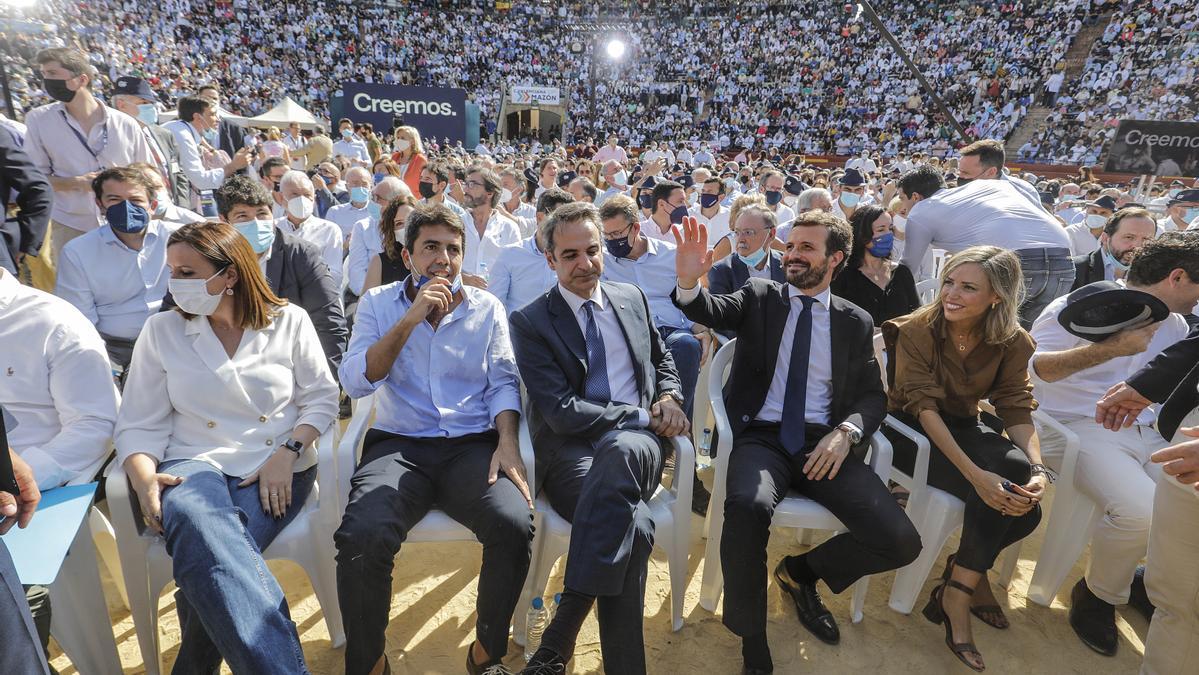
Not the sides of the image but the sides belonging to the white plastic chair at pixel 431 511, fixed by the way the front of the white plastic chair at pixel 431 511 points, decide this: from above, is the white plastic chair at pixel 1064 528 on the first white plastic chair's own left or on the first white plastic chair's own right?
on the first white plastic chair's own left

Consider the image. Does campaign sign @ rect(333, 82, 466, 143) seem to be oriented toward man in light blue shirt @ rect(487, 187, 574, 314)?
yes

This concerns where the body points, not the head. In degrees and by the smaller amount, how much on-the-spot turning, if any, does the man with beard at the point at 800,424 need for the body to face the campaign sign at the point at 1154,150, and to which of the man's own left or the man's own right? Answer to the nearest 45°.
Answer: approximately 135° to the man's own left

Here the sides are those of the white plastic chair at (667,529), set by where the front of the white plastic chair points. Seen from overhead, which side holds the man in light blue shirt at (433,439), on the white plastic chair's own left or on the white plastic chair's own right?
on the white plastic chair's own right

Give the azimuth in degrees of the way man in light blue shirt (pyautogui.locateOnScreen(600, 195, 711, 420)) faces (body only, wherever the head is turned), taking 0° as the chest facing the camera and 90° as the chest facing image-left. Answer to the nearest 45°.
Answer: approximately 0°

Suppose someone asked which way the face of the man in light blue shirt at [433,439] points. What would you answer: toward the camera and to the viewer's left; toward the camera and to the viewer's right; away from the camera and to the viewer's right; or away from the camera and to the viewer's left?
toward the camera and to the viewer's right

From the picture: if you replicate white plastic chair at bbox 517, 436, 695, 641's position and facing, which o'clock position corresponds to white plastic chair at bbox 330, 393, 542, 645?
white plastic chair at bbox 330, 393, 542, 645 is roughly at 3 o'clock from white plastic chair at bbox 517, 436, 695, 641.

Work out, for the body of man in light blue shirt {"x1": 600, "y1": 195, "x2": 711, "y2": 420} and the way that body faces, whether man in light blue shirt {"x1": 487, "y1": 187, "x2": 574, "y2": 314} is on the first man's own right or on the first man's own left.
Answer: on the first man's own right

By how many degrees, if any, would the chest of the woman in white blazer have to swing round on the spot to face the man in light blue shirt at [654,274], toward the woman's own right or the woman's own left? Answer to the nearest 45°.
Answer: approximately 90° to the woman's own left
